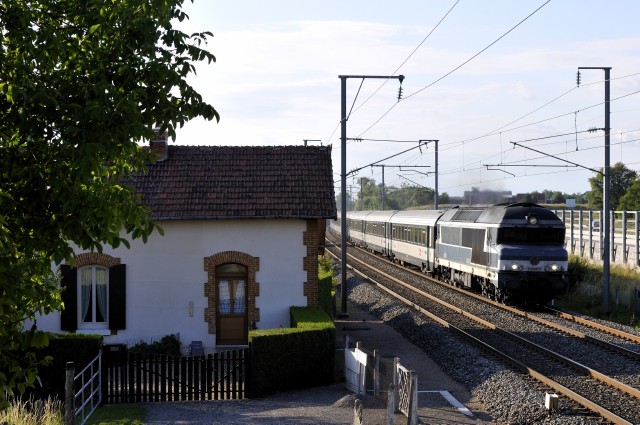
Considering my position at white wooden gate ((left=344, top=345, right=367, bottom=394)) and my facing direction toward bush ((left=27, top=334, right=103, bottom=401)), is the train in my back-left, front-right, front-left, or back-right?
back-right

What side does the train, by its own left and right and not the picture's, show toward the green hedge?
front

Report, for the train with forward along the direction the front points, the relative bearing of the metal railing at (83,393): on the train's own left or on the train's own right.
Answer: on the train's own right

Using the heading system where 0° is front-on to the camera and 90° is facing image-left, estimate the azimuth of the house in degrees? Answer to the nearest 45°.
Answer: approximately 0°

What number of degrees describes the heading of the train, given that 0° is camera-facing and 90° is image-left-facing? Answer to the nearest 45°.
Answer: approximately 315°

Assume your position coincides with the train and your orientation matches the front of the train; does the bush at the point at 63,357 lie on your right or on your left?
on your right

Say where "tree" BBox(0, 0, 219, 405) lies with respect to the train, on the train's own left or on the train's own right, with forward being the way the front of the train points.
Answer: on the train's own right

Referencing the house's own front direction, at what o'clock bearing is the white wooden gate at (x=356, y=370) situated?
The white wooden gate is roughly at 11 o'clock from the house.
